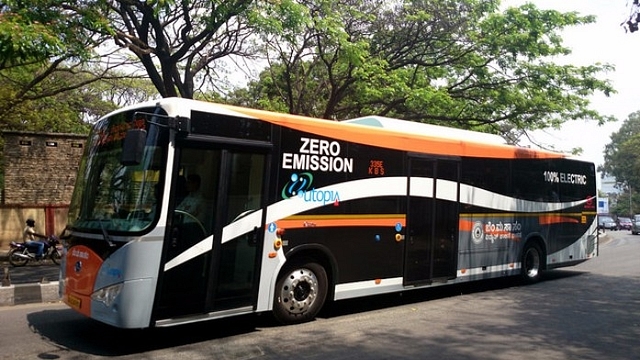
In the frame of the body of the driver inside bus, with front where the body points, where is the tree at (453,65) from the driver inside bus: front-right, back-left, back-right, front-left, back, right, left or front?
back

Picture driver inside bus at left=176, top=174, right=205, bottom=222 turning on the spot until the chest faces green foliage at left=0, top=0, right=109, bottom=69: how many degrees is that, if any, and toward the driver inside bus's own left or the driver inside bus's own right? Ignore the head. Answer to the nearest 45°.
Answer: approximately 90° to the driver inside bus's own right

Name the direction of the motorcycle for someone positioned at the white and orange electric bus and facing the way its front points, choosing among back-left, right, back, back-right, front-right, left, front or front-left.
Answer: right

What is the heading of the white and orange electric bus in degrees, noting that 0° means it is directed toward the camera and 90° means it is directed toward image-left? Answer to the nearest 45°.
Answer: approximately 45°

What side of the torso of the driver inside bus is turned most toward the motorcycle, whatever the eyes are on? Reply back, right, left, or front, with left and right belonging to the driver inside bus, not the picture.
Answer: right

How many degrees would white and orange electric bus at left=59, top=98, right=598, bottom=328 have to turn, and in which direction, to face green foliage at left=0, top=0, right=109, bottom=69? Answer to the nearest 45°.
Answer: approximately 90° to its right

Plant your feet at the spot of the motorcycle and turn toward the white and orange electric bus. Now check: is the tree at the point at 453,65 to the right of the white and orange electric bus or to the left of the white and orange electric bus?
left

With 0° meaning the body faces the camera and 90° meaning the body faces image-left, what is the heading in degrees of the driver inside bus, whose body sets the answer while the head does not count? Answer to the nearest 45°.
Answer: approximately 45°
